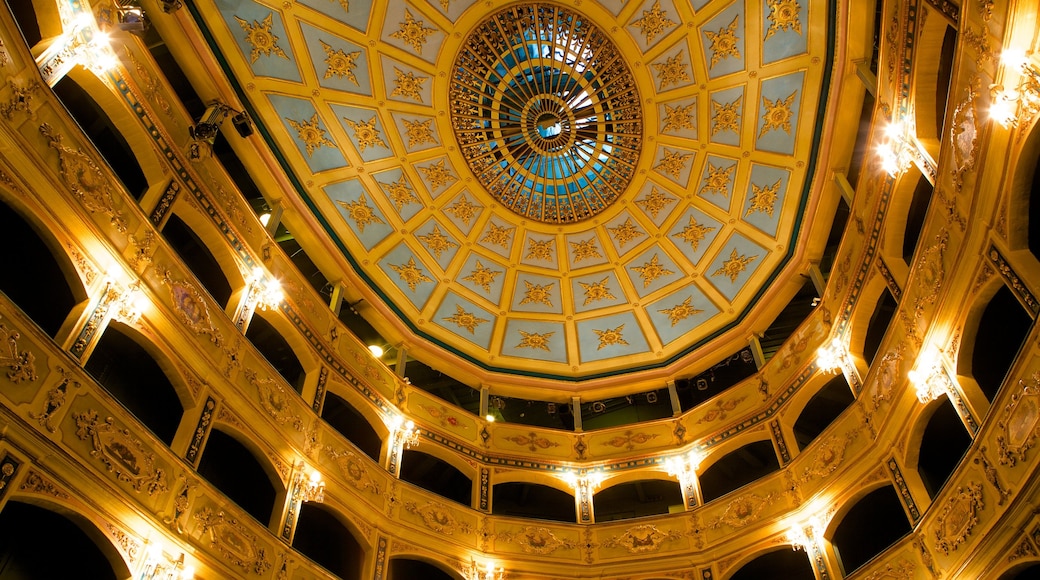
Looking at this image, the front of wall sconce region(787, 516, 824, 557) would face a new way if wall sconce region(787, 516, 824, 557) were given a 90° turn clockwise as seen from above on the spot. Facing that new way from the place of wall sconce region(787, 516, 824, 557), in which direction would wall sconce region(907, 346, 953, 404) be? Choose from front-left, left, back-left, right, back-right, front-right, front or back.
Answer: back

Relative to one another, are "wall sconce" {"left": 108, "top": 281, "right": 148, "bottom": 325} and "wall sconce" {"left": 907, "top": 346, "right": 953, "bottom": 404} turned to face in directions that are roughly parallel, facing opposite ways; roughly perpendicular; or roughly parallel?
roughly parallel, facing opposite ways

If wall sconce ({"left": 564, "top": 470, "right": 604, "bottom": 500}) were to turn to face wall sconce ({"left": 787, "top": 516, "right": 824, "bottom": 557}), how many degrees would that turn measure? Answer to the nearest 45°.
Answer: approximately 45° to its left

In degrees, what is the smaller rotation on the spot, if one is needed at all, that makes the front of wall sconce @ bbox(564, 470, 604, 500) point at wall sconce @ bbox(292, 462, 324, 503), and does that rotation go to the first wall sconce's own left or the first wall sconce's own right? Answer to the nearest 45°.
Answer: approximately 45° to the first wall sconce's own right

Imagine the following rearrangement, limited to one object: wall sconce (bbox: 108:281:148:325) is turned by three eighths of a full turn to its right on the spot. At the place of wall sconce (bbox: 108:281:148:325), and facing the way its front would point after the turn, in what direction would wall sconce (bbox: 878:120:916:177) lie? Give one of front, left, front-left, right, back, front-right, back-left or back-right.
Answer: back-left

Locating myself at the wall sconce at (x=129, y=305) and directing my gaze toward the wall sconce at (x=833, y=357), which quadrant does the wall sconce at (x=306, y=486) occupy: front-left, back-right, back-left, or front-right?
front-left

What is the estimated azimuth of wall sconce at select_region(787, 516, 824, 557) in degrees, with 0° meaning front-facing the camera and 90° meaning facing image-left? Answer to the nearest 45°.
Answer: approximately 45°

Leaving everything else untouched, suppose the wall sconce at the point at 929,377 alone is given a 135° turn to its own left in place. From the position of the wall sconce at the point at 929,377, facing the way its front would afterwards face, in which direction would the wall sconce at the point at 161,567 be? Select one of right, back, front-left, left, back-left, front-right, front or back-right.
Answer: back-right

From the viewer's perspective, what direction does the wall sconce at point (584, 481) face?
toward the camera

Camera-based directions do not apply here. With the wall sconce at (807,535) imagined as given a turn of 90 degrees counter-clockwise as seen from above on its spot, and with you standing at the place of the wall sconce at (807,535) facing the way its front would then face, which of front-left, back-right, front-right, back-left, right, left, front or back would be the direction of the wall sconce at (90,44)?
right

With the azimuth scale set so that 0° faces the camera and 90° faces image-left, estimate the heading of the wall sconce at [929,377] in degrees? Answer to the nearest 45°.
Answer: approximately 45°

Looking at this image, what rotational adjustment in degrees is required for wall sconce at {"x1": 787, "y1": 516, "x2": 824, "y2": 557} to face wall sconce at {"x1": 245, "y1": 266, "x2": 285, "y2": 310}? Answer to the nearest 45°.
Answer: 0° — it already faces it

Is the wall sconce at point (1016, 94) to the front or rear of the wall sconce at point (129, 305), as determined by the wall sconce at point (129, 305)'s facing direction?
to the front

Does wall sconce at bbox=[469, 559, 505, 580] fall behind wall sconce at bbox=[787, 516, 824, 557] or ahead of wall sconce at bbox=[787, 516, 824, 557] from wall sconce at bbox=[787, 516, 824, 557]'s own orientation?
ahead

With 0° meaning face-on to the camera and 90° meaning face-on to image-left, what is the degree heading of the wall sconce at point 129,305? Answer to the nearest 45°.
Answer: approximately 315°

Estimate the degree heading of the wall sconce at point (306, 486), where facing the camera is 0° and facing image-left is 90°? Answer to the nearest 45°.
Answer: approximately 315°

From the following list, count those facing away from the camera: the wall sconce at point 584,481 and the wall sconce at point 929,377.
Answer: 0
